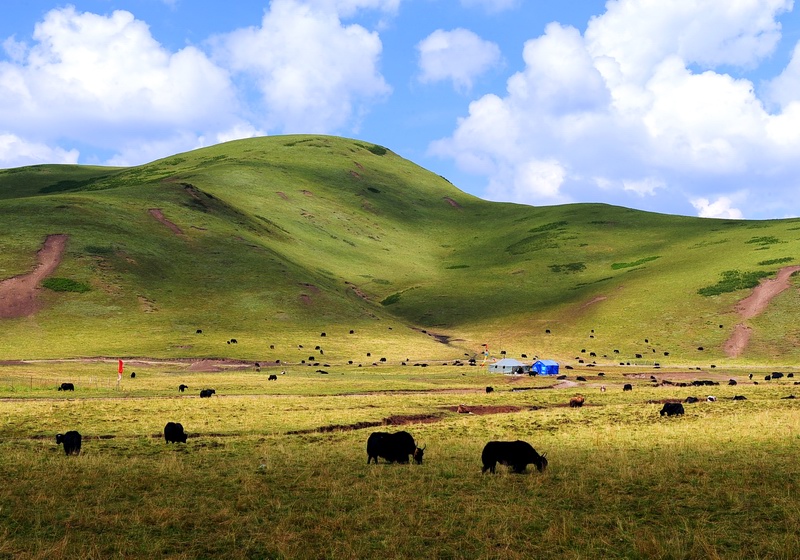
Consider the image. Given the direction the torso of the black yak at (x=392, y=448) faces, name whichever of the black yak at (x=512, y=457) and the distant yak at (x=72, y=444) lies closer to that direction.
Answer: the black yak

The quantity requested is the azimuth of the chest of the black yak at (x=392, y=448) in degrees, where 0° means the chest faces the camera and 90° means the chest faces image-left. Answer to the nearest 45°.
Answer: approximately 270°

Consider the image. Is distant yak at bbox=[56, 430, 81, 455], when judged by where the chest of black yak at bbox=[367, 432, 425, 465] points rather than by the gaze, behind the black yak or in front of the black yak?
behind

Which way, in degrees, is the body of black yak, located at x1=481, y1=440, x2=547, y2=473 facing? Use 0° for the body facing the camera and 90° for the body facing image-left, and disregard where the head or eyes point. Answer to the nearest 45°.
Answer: approximately 270°

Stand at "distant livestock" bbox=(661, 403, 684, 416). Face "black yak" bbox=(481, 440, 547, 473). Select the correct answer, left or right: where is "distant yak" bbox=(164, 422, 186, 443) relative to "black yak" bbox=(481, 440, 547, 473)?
right

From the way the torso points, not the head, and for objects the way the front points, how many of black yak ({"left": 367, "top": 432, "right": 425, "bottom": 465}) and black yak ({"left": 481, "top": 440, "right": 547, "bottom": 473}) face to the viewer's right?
2

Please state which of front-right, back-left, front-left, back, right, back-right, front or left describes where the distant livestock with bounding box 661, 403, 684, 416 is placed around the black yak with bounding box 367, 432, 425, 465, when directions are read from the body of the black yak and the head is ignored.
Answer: front-left

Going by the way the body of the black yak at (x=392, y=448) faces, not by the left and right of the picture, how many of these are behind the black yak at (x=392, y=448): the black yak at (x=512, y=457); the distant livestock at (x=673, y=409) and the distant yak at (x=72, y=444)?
1

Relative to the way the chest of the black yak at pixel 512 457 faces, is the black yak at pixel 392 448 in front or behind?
behind

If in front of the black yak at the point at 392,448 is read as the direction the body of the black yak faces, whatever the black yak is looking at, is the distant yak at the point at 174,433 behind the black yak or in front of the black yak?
behind

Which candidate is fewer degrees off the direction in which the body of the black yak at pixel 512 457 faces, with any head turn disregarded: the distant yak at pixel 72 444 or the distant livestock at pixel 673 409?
the distant livestock

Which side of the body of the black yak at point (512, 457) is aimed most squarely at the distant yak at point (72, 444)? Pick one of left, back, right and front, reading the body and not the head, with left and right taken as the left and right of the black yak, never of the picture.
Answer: back
